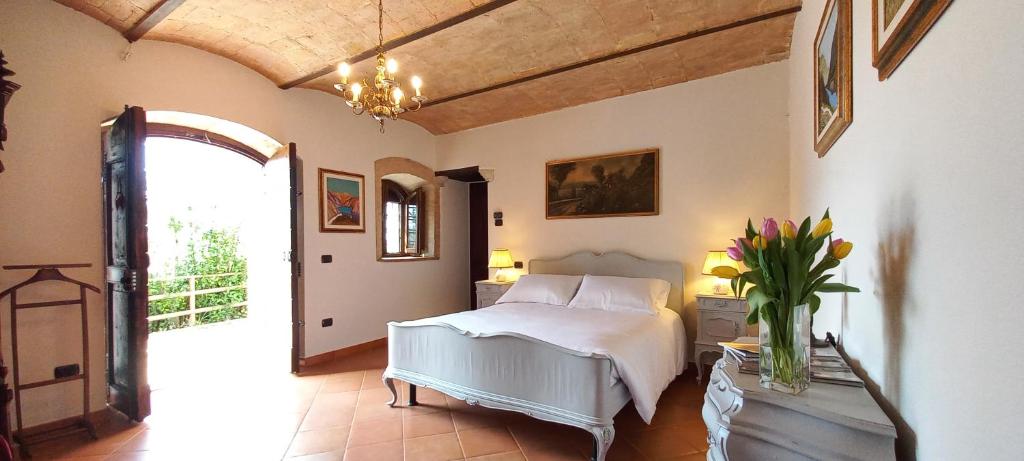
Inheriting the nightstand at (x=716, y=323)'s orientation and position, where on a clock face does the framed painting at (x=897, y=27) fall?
The framed painting is roughly at 10 o'clock from the nightstand.

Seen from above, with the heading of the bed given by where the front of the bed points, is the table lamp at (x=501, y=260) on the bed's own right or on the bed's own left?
on the bed's own right

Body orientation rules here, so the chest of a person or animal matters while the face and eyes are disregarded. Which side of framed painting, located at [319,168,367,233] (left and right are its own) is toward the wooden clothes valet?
right

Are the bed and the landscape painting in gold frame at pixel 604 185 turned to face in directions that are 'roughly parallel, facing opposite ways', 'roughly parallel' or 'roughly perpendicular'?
roughly parallel

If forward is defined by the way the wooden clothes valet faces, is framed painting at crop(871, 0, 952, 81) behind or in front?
in front

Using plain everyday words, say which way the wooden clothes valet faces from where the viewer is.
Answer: facing the viewer and to the right of the viewer

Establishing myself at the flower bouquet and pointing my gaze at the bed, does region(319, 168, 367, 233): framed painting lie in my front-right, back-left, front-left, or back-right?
front-left

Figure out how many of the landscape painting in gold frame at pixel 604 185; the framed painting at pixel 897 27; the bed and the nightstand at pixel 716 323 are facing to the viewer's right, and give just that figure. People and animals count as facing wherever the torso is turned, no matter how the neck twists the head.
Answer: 0

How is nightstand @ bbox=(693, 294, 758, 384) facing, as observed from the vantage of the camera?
facing the viewer and to the left of the viewer

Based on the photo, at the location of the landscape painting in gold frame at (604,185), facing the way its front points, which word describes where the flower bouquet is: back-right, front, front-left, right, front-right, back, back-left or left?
front-left

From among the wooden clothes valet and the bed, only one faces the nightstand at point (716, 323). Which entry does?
the wooden clothes valet

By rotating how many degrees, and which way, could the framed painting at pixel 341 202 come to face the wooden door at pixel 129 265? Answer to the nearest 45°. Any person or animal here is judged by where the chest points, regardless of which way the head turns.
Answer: approximately 90° to its right

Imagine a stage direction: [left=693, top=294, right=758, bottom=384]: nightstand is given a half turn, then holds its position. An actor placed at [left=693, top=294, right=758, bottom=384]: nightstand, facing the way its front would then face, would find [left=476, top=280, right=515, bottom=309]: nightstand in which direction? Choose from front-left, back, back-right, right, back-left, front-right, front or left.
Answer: back-left
